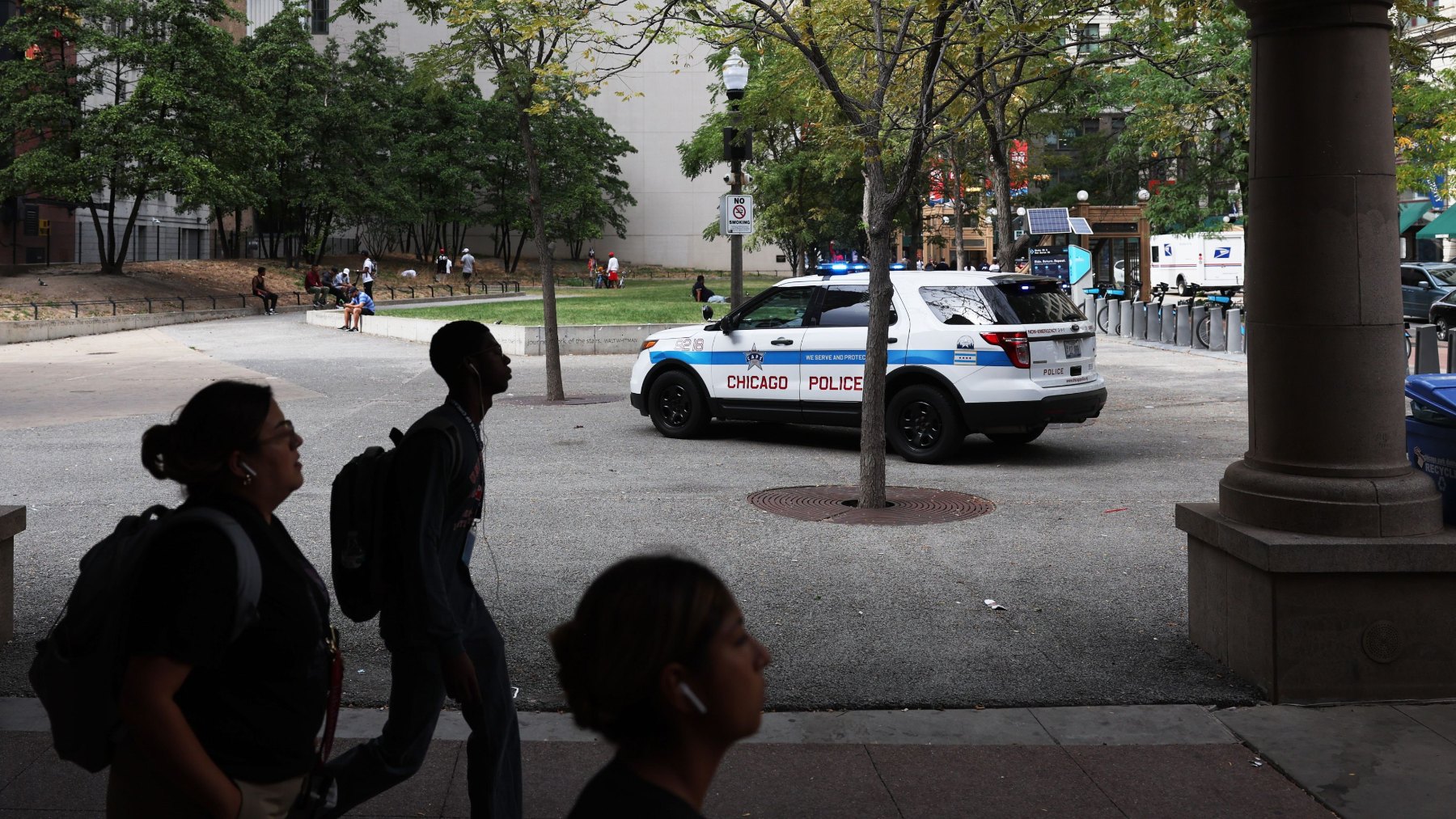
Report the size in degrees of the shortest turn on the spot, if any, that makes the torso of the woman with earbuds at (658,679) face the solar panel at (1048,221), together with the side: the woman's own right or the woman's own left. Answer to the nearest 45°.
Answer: approximately 90° to the woman's own left

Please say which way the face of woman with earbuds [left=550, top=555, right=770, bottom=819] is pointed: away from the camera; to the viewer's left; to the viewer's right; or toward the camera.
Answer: to the viewer's right

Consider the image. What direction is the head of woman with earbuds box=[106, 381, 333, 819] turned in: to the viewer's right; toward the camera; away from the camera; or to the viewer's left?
to the viewer's right

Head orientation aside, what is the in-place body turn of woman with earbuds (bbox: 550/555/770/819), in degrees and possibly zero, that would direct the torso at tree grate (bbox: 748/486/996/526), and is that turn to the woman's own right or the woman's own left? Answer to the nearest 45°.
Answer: approximately 90° to the woman's own left

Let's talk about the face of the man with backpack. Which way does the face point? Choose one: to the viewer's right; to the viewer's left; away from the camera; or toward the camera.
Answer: to the viewer's right

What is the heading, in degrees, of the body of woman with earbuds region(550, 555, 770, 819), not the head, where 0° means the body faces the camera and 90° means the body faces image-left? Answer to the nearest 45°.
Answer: approximately 270°

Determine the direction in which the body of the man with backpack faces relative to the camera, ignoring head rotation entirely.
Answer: to the viewer's right

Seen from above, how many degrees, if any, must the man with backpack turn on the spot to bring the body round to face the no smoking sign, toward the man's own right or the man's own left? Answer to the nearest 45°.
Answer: approximately 90° to the man's own left

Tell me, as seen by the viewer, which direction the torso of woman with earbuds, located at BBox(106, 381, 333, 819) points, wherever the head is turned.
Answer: to the viewer's right
